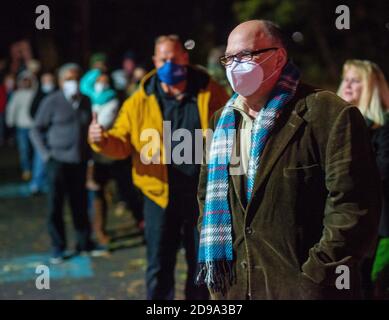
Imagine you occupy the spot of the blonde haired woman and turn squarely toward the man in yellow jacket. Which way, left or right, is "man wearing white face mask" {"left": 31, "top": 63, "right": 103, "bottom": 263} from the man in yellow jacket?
right

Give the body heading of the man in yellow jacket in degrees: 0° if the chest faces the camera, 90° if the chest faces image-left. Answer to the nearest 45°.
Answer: approximately 0°

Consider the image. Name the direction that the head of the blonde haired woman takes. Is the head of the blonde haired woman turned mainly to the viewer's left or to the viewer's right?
to the viewer's left

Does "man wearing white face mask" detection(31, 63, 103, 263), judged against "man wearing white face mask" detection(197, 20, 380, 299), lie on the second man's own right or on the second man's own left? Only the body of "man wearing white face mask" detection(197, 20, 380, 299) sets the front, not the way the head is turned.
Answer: on the second man's own right

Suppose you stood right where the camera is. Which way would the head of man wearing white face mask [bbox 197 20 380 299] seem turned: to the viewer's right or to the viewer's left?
to the viewer's left
